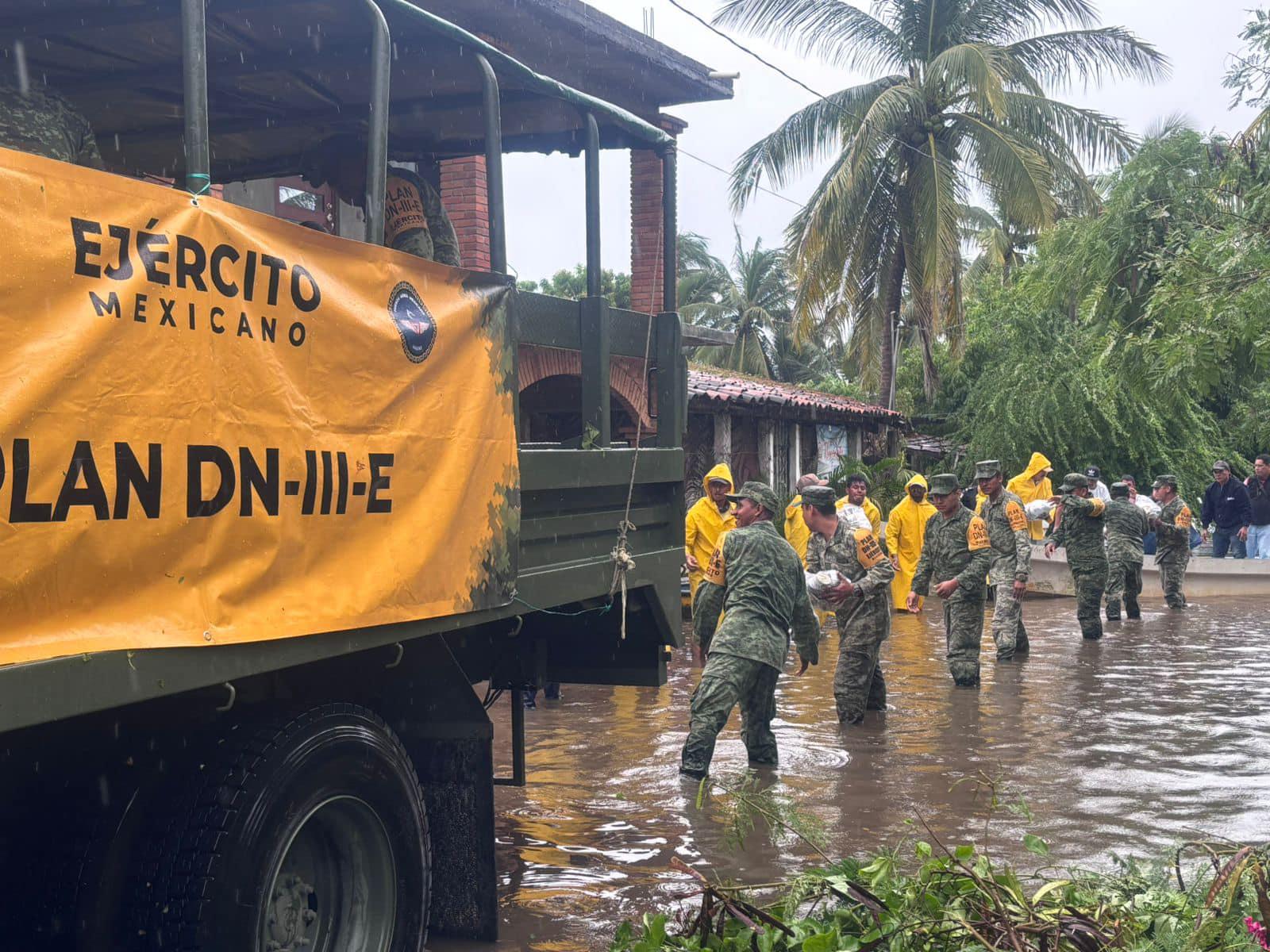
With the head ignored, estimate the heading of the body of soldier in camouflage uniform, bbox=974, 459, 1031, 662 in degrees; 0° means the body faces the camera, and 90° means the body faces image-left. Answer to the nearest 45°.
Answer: approximately 45°

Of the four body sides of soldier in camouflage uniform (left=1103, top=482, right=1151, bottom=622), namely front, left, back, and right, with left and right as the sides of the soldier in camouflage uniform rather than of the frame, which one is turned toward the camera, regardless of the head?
back

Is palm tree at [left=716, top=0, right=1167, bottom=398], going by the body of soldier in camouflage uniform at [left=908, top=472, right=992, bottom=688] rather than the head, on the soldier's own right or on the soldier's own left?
on the soldier's own right

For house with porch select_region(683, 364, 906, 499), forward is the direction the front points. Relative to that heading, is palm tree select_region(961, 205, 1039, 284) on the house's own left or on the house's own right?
on the house's own left

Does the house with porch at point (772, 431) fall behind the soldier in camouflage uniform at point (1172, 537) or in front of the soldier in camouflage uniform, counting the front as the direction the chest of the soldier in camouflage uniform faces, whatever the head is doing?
in front

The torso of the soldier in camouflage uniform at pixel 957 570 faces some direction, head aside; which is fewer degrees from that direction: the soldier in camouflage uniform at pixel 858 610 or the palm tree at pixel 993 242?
the soldier in camouflage uniform

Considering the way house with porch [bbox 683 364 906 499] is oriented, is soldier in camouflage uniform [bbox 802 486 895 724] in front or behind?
in front
